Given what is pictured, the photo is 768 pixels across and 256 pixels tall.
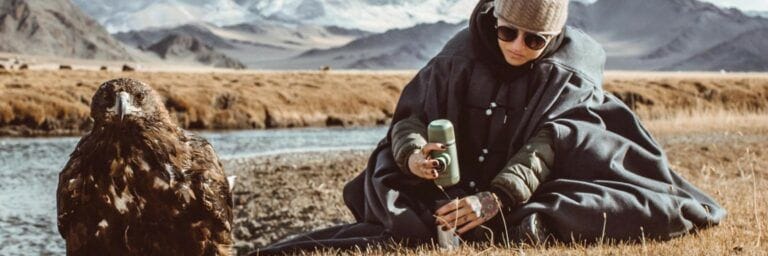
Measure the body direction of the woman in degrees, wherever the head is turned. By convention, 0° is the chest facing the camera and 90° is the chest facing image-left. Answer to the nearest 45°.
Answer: approximately 0°

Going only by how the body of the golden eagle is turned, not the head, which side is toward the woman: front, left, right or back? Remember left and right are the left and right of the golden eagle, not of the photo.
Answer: left

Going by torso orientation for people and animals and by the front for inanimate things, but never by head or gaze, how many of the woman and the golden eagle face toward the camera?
2
